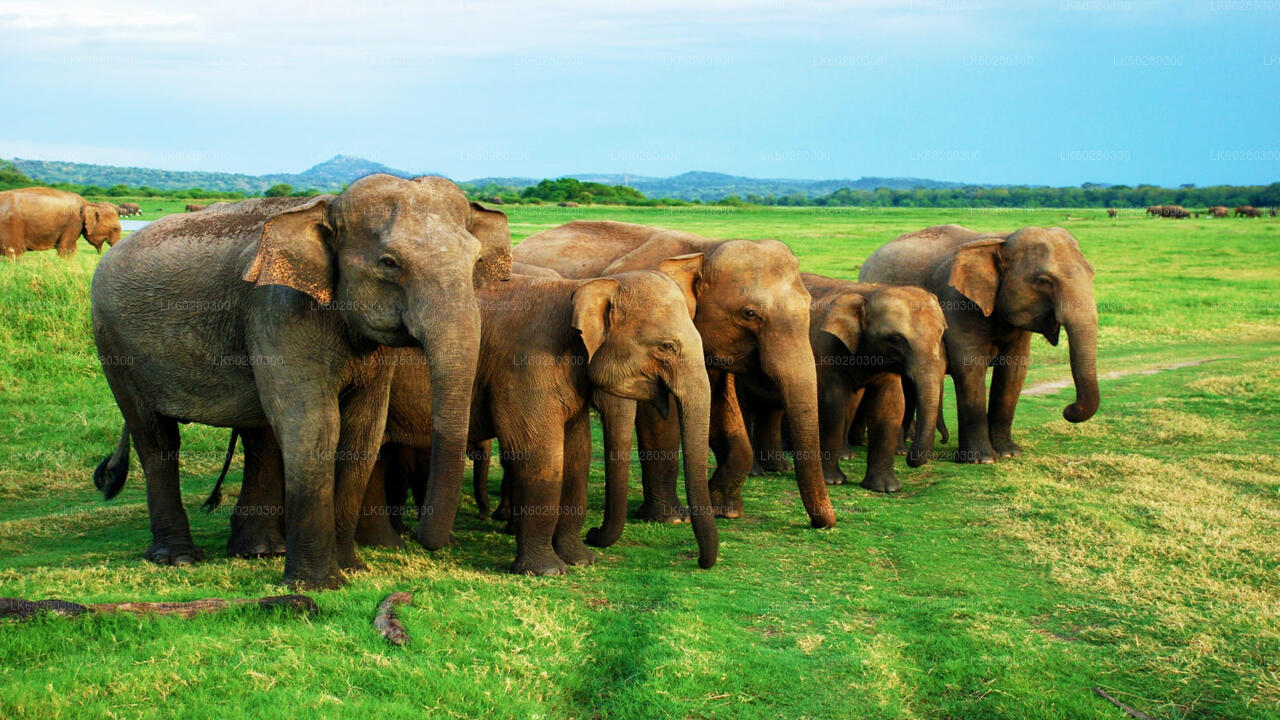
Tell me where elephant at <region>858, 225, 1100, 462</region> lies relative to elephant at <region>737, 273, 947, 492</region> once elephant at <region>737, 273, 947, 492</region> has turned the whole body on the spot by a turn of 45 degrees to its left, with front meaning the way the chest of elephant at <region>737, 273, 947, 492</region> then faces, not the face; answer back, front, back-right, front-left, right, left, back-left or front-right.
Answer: front-left

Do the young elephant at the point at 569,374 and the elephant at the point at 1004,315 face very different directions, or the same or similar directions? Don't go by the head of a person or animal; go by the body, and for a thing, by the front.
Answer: same or similar directions

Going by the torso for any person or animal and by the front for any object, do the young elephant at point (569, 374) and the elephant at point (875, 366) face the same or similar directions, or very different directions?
same or similar directions

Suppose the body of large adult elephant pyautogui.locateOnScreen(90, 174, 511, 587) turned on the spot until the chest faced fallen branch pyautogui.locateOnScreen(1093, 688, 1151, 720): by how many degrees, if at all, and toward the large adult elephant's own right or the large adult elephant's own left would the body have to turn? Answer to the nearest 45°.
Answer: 0° — it already faces it

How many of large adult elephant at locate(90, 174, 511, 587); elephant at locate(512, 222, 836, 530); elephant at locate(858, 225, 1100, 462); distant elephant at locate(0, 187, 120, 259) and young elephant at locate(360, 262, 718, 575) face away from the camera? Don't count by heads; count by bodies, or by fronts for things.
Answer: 0

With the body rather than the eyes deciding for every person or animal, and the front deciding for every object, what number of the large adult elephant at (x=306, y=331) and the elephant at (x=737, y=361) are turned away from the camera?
0

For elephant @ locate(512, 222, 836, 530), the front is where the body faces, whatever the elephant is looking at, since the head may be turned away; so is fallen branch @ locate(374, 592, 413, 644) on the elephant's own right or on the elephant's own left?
on the elephant's own right

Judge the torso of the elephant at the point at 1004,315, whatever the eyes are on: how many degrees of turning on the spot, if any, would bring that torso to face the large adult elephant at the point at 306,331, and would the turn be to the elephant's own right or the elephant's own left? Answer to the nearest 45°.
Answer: approximately 90° to the elephant's own right

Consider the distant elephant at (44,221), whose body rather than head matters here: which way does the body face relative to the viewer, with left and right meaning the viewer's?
facing to the right of the viewer

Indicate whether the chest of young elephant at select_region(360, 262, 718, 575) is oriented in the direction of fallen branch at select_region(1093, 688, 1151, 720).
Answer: yes

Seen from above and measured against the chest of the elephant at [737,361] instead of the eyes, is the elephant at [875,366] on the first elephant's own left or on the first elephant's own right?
on the first elephant's own left

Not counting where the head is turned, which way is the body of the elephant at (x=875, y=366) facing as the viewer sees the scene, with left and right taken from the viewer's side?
facing the viewer and to the right of the viewer

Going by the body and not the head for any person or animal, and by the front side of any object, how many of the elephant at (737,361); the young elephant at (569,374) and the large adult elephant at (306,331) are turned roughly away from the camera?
0

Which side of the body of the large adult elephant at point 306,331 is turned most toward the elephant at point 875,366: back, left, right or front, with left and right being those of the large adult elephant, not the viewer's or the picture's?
left

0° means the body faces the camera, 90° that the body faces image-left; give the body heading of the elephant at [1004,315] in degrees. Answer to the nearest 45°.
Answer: approximately 315°

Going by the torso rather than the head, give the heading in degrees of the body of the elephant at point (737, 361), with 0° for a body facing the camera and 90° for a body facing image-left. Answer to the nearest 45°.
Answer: approximately 315°

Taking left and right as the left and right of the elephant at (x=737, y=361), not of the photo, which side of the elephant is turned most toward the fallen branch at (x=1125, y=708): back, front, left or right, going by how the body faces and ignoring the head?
front
